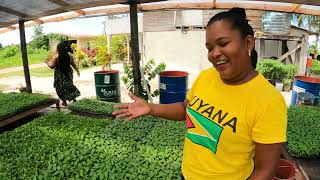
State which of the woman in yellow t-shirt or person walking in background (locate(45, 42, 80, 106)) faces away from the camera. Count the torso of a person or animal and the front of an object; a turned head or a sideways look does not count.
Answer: the person walking in background

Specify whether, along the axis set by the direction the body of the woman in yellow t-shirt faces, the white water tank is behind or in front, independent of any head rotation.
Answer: behind

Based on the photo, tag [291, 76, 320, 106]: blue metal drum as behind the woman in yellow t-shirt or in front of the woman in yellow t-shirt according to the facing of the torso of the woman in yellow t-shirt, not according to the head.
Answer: behind

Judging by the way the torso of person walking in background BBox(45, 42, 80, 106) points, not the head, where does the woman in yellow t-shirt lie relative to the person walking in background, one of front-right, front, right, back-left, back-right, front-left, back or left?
back

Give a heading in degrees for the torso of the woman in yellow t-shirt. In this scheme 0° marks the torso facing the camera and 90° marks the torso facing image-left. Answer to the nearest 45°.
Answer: approximately 45°

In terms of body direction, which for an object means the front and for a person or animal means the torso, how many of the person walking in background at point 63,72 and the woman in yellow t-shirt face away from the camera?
1

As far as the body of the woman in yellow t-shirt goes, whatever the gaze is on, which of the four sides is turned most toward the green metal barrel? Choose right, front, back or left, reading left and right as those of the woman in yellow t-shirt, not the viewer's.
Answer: right

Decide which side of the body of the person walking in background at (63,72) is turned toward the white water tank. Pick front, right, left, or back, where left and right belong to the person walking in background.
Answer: right

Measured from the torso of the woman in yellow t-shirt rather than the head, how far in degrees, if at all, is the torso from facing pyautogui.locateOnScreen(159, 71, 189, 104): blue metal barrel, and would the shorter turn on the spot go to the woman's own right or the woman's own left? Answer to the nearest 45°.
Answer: approximately 135° to the woman's own right

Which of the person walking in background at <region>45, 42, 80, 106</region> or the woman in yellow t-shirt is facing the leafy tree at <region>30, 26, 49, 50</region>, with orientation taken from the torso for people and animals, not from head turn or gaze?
the person walking in background

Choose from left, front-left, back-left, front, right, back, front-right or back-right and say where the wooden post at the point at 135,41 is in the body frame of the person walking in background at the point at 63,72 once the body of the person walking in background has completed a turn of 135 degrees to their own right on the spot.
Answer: front

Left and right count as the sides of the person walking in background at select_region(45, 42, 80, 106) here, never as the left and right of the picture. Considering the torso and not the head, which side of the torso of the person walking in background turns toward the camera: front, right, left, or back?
back
